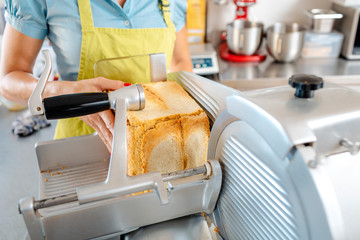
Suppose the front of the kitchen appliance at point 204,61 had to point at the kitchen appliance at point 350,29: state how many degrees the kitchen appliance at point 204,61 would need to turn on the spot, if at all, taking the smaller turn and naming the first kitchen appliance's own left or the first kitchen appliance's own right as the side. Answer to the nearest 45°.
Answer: approximately 90° to the first kitchen appliance's own left

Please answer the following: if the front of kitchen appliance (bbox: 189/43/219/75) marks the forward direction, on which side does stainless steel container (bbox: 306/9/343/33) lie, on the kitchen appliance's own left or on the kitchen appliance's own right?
on the kitchen appliance's own left

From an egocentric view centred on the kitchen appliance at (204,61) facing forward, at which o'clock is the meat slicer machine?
The meat slicer machine is roughly at 12 o'clock from the kitchen appliance.

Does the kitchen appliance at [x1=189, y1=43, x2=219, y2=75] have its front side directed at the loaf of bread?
yes

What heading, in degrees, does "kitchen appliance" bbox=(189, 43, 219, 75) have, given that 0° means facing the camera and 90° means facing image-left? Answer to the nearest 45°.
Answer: approximately 0°
